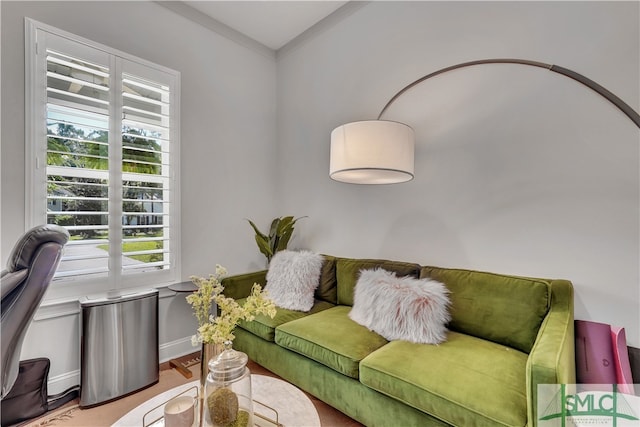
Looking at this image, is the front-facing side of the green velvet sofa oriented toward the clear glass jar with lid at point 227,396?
yes

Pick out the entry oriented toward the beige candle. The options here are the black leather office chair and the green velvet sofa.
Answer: the green velvet sofa

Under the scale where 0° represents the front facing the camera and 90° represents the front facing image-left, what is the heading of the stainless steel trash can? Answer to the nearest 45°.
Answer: approximately 315°

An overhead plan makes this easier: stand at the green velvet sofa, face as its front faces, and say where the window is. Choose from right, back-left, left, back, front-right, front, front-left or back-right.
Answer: front-right

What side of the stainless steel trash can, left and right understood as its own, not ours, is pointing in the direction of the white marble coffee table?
front

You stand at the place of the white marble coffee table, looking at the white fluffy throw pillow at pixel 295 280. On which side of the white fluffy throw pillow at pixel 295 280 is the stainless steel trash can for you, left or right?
left
